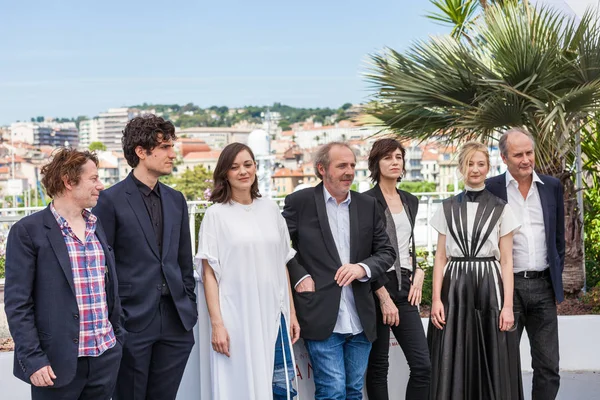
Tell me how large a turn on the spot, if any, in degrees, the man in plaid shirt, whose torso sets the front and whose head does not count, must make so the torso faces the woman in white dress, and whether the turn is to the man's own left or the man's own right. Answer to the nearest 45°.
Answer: approximately 90° to the man's own left

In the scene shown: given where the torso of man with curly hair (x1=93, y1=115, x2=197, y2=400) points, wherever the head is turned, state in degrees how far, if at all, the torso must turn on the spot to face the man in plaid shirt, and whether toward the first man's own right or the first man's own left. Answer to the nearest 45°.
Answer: approximately 90° to the first man's own right

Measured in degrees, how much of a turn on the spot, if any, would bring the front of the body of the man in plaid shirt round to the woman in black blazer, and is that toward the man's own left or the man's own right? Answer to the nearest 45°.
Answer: approximately 45° to the man's own left

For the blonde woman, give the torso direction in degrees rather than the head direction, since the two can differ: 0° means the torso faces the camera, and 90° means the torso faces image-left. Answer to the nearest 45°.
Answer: approximately 0°

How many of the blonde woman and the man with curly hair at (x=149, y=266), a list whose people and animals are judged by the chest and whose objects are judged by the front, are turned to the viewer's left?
0

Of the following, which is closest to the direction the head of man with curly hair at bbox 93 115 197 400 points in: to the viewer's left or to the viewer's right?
to the viewer's right

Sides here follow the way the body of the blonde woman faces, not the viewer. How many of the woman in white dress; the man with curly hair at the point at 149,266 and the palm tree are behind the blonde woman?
1

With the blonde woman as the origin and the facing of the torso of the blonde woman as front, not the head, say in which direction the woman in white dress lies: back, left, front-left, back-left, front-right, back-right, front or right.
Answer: front-right

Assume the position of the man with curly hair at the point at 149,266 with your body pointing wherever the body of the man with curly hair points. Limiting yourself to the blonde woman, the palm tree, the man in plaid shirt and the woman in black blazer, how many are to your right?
1

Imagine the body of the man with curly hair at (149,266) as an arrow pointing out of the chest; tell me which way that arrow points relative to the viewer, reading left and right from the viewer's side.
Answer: facing the viewer and to the right of the viewer

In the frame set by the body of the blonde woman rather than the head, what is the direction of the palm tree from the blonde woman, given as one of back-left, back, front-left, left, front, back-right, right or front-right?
back

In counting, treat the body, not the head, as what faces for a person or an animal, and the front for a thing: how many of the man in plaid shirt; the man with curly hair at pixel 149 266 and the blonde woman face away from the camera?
0
